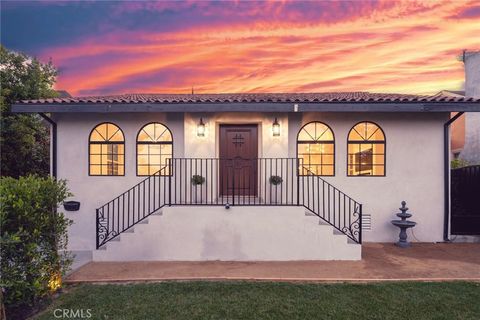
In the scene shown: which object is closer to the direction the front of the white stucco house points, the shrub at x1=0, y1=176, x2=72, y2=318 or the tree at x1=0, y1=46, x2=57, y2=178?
the shrub

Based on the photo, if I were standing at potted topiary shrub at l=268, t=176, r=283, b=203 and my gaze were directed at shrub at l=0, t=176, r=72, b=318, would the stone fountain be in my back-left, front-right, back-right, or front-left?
back-left

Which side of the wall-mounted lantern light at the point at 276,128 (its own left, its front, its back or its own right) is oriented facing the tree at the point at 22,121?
right

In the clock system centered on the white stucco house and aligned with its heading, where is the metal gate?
The metal gate is roughly at 9 o'clock from the white stucco house.

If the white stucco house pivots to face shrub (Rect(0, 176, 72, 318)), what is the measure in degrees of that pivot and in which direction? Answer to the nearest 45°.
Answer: approximately 45° to its right

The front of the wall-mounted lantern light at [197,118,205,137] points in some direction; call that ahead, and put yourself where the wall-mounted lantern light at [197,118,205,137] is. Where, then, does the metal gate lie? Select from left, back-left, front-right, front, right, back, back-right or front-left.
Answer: left

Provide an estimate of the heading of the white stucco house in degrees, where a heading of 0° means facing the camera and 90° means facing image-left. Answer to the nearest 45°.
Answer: approximately 0°

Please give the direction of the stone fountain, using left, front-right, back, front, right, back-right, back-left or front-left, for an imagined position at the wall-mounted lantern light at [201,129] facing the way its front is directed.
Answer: left

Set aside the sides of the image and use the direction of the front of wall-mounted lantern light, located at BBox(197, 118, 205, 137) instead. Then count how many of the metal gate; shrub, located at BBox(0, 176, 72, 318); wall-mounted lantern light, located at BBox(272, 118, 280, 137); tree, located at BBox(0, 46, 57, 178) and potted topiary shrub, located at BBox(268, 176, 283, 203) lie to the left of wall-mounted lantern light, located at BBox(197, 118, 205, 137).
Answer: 3

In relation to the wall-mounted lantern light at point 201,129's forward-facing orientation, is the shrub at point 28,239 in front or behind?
in front

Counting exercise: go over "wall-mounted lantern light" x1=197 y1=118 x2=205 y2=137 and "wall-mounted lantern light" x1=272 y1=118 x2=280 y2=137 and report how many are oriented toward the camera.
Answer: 2

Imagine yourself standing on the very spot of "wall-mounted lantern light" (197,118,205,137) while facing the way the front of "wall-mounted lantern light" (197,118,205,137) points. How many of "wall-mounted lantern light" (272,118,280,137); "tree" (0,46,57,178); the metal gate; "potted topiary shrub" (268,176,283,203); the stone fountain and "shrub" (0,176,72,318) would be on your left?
4
